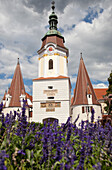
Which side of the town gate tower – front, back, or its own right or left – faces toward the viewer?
front
